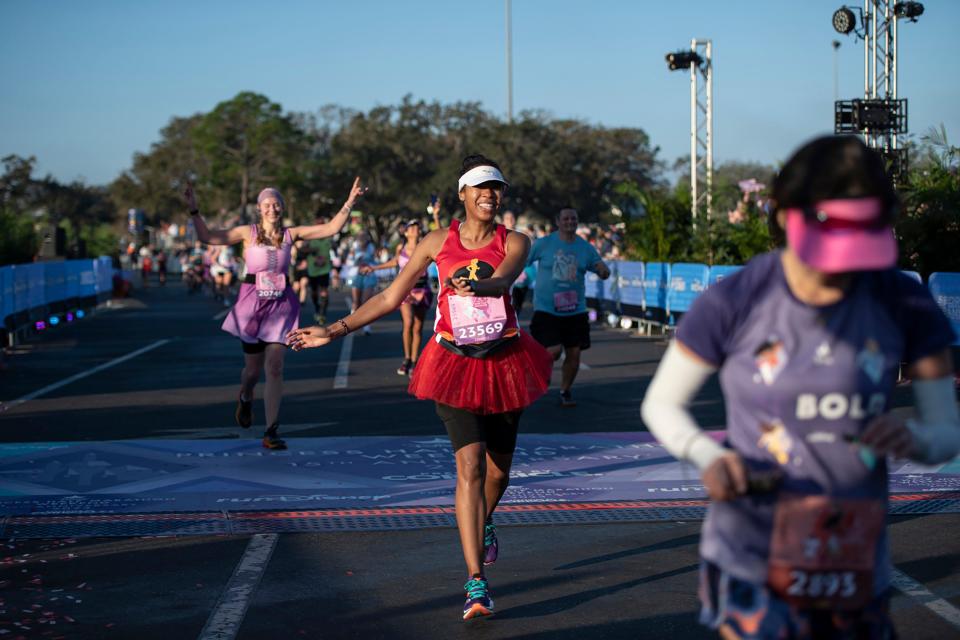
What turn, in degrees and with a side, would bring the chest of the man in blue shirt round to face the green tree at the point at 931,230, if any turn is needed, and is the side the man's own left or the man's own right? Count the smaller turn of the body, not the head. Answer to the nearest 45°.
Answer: approximately 135° to the man's own left

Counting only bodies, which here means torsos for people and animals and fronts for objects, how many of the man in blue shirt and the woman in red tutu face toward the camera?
2

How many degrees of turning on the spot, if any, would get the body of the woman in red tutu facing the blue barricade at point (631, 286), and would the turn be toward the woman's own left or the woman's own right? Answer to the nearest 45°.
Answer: approximately 180°

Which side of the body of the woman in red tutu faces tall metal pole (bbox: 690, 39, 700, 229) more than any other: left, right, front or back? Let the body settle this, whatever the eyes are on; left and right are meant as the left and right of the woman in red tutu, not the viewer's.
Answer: back

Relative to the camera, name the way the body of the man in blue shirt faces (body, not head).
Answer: toward the camera

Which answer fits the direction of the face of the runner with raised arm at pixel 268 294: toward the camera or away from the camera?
toward the camera

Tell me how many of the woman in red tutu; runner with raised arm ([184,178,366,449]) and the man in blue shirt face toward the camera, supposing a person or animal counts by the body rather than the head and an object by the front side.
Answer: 3

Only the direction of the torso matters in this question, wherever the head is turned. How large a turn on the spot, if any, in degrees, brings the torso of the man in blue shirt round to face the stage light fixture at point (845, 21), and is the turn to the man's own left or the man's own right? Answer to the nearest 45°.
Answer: approximately 135° to the man's own left

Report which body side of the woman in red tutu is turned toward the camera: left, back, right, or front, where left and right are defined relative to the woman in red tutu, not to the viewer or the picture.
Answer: front

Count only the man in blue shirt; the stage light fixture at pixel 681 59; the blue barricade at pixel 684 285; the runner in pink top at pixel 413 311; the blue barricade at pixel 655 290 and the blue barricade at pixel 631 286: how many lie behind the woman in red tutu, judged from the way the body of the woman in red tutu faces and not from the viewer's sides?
6

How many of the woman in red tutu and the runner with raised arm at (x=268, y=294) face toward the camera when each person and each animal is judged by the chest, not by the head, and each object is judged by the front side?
2

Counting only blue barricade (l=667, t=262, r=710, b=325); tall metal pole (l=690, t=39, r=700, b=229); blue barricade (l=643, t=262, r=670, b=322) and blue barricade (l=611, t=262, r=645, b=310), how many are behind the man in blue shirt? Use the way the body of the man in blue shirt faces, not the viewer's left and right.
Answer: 4

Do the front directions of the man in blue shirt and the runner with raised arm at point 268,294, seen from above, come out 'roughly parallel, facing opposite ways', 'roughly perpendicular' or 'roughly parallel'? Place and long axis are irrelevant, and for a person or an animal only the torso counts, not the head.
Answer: roughly parallel
